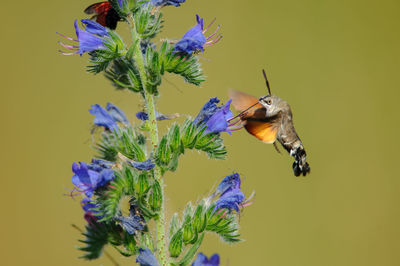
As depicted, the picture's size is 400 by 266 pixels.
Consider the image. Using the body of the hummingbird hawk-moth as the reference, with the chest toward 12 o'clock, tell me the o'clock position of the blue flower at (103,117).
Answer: The blue flower is roughly at 11 o'clock from the hummingbird hawk-moth.

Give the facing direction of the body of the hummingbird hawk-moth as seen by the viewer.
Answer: to the viewer's left

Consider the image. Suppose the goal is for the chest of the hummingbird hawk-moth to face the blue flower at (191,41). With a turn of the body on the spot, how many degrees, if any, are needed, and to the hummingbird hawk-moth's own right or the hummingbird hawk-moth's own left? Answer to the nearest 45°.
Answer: approximately 45° to the hummingbird hawk-moth's own left
